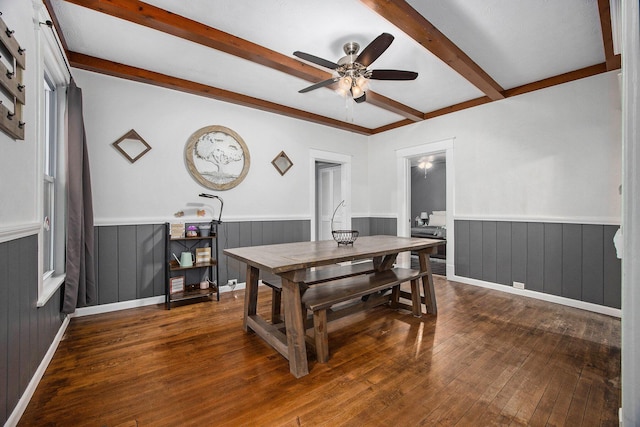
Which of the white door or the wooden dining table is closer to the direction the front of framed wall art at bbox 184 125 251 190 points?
the wooden dining table

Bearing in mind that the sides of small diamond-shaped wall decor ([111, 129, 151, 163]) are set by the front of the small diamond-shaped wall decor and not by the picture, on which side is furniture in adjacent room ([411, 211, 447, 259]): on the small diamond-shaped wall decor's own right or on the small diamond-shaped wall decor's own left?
on the small diamond-shaped wall decor's own left

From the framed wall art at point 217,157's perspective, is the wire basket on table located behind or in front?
in front

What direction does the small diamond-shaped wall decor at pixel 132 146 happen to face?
toward the camera

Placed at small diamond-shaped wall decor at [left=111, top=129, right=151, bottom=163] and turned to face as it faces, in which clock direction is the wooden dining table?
The wooden dining table is roughly at 11 o'clock from the small diamond-shaped wall decor.

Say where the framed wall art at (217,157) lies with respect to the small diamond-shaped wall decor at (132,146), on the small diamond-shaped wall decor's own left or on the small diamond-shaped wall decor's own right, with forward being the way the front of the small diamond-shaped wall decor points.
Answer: on the small diamond-shaped wall decor's own left

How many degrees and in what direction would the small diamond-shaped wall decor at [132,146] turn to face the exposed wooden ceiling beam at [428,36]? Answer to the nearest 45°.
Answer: approximately 45° to its left

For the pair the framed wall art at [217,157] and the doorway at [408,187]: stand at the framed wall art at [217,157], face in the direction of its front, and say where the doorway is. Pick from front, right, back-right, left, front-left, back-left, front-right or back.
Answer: front-left

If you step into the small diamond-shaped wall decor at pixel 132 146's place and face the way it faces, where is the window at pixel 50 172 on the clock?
The window is roughly at 2 o'clock from the small diamond-shaped wall decor.

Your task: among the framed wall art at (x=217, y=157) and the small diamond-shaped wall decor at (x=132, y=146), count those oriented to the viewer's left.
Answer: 0

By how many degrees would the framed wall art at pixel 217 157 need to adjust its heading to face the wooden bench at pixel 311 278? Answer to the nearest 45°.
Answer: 0° — it already faces it
